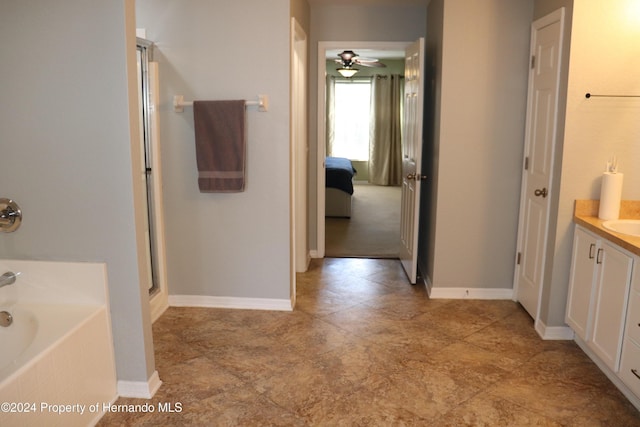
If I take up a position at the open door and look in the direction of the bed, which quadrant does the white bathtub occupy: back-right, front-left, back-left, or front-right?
back-left

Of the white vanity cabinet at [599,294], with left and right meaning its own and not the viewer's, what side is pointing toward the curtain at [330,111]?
right

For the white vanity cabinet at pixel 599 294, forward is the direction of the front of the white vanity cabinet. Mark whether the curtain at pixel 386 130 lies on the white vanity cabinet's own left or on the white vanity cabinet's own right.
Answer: on the white vanity cabinet's own right

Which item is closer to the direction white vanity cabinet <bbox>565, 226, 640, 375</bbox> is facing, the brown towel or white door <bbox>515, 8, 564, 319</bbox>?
the brown towel

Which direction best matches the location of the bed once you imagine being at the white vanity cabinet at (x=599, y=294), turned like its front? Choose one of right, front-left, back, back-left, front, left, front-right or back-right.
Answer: right

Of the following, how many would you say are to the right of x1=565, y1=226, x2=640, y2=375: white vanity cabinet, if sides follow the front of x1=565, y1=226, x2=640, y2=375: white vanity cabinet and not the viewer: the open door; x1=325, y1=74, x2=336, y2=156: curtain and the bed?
3

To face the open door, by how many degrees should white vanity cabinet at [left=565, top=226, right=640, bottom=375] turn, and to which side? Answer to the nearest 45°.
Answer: approximately 90° to its right

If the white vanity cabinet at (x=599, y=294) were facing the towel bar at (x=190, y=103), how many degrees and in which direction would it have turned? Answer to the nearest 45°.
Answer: approximately 45° to its right

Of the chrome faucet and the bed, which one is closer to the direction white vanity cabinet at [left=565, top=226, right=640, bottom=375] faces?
the chrome faucet

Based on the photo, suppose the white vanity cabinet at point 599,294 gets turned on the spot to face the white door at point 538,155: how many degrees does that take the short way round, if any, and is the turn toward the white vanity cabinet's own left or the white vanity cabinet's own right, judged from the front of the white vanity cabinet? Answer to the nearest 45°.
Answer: approximately 90° to the white vanity cabinet's own right

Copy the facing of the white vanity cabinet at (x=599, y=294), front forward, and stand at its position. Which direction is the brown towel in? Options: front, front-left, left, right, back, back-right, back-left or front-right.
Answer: front-right

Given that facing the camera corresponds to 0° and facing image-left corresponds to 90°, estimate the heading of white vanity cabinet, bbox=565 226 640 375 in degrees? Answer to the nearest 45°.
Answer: approximately 45°
